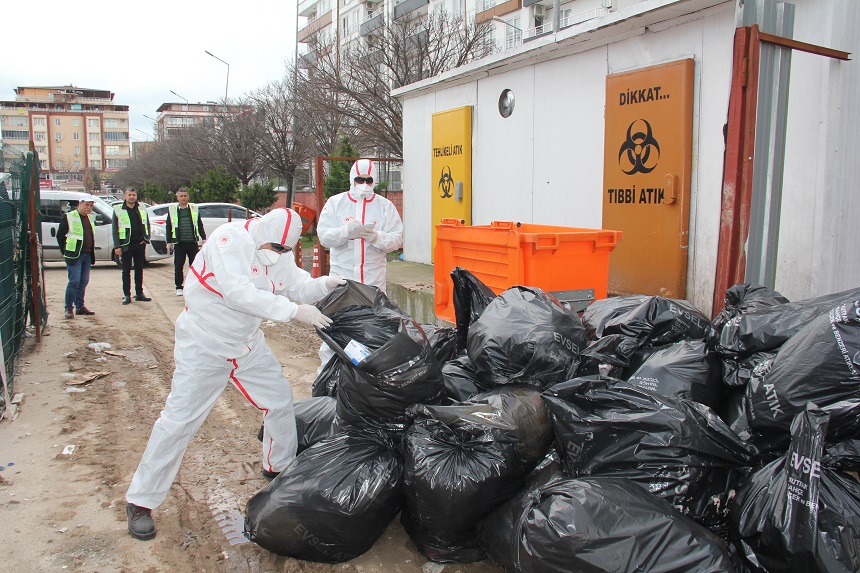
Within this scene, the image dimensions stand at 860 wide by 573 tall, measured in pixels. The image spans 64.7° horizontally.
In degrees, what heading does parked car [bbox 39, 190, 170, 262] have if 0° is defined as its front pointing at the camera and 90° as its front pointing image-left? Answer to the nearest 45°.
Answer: approximately 270°

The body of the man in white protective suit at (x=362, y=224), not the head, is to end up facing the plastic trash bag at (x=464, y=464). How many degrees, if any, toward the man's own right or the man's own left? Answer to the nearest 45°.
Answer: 0° — they already face it

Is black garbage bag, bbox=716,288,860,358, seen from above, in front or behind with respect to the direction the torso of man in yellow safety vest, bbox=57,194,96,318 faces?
in front

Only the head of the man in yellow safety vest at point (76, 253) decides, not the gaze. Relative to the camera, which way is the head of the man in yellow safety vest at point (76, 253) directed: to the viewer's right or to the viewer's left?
to the viewer's right

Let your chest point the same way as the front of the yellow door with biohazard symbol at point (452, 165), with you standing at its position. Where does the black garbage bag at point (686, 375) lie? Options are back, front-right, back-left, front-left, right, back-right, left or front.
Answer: front-left

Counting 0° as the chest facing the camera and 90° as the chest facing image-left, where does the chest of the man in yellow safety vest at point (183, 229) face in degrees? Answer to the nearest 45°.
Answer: approximately 0°

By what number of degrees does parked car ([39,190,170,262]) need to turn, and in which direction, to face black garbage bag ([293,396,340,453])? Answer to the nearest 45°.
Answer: approximately 90° to its right

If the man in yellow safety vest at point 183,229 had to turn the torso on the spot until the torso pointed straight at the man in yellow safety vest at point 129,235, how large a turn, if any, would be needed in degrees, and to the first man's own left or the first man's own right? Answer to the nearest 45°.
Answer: approximately 90° to the first man's own right
